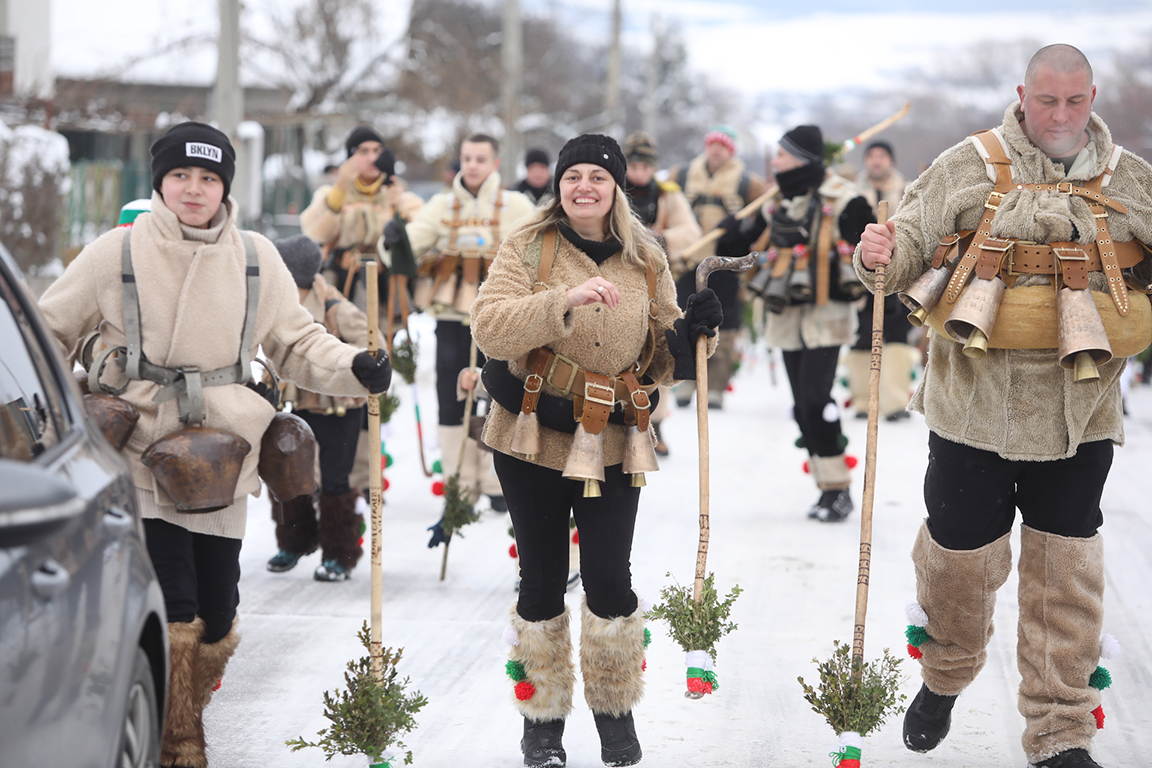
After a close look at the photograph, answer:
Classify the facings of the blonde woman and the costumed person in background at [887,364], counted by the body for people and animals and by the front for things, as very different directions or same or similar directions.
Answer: same or similar directions

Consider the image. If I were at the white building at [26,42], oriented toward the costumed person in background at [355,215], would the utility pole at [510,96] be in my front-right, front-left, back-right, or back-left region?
front-left

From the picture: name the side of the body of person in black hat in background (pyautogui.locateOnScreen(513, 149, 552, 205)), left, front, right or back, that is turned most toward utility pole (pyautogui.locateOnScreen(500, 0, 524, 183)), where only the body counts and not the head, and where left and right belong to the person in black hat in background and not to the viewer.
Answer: back

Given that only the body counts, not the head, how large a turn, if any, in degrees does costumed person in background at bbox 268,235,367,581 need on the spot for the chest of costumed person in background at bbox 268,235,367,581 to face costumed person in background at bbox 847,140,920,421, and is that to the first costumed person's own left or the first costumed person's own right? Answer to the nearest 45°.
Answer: approximately 180°

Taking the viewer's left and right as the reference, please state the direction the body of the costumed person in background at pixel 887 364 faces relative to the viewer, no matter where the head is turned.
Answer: facing the viewer

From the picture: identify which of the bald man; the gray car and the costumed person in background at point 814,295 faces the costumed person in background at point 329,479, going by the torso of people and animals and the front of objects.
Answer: the costumed person in background at point 814,295

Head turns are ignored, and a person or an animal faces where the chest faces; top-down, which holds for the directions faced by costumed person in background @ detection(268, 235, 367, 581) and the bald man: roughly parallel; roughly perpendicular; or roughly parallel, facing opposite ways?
roughly parallel

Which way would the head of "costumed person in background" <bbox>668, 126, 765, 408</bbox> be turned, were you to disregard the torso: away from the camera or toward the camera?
toward the camera

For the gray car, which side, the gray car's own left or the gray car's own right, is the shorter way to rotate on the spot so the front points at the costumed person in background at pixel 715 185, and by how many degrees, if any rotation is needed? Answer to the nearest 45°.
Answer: approximately 180°

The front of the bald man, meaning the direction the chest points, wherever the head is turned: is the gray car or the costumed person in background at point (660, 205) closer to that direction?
the gray car

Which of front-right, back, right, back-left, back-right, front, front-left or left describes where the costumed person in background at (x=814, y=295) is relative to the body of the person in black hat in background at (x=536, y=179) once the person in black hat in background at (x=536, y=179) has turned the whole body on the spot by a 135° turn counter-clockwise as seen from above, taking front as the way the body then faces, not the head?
right

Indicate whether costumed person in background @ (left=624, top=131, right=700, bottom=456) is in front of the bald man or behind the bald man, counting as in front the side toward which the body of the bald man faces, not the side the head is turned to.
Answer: behind

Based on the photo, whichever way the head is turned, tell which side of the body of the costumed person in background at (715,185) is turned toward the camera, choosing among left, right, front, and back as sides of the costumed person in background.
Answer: front

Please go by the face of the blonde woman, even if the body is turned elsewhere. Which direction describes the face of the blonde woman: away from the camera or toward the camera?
toward the camera

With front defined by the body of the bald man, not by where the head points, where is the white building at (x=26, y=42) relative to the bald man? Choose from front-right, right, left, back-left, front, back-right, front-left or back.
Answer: back-right
